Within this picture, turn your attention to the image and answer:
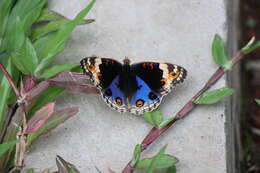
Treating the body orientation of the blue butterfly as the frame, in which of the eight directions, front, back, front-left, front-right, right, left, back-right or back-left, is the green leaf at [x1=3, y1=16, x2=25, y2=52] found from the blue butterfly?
left

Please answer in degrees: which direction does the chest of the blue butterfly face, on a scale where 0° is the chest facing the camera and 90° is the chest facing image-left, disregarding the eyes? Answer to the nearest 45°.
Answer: approximately 180°

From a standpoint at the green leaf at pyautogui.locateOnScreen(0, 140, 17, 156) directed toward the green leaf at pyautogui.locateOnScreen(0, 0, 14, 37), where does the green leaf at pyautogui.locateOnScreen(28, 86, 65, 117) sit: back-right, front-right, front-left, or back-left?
front-right

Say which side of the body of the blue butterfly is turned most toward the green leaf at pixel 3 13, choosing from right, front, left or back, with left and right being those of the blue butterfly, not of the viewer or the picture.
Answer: left

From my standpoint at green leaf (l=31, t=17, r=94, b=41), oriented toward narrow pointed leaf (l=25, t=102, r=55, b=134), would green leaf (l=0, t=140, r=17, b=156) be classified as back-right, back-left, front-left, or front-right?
front-right
